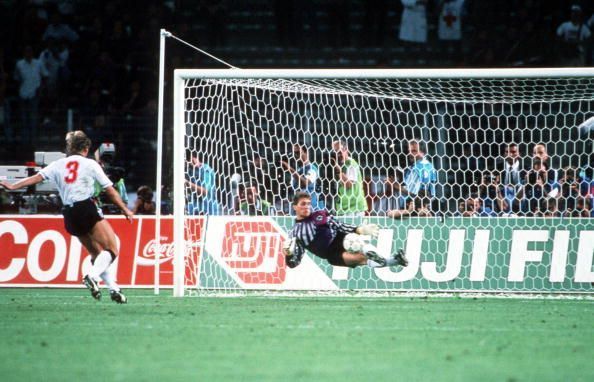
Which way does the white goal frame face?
toward the camera

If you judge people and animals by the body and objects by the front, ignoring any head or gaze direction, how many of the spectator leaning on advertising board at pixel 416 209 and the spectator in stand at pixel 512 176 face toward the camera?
2

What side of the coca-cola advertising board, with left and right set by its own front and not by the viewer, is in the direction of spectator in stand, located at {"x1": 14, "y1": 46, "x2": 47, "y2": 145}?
back

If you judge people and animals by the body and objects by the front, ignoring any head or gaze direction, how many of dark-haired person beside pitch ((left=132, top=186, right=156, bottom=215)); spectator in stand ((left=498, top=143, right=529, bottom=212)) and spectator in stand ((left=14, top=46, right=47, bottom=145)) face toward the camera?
3

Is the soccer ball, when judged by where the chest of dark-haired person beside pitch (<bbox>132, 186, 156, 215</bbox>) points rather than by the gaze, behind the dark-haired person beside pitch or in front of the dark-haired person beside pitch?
in front

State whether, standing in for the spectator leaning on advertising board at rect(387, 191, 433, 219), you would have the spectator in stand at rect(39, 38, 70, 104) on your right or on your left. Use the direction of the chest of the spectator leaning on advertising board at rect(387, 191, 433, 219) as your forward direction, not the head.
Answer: on your right

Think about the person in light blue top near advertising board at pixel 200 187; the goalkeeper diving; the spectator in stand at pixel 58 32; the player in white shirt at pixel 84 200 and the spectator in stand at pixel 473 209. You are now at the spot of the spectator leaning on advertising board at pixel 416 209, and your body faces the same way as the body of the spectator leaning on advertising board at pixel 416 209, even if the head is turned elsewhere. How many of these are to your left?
1

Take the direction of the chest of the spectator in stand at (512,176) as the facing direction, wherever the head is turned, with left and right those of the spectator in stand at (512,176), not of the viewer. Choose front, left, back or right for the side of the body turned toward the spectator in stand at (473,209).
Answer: right

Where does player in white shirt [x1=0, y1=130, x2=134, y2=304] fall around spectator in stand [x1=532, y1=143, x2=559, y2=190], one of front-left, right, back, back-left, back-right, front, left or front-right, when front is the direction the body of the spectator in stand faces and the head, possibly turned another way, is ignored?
front-right

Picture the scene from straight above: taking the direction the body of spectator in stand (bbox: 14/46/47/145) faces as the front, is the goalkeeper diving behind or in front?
in front

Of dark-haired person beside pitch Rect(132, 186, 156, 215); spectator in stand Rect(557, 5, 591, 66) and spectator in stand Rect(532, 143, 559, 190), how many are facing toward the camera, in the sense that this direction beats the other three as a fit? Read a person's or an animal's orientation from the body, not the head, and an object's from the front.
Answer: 3

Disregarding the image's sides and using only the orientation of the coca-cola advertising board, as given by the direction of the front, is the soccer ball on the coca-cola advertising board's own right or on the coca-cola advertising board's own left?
on the coca-cola advertising board's own left

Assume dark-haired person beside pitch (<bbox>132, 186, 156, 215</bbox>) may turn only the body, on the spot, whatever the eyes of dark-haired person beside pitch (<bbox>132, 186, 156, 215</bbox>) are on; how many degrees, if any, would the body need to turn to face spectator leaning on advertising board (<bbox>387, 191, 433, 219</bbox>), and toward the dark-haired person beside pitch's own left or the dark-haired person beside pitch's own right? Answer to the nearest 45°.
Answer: approximately 45° to the dark-haired person beside pitch's own left

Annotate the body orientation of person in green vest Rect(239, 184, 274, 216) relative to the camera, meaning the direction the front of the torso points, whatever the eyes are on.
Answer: toward the camera

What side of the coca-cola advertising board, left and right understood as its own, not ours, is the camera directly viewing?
front
